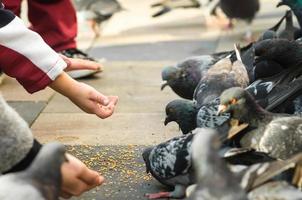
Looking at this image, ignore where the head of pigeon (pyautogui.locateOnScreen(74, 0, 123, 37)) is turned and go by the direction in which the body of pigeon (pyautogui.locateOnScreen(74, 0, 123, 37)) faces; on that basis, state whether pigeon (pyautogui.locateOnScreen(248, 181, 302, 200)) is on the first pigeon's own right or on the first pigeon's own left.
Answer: on the first pigeon's own left

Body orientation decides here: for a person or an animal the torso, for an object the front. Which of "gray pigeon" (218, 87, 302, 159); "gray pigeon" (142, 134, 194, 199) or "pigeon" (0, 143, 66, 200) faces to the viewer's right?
the pigeon

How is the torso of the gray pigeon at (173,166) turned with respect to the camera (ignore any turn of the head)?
to the viewer's left

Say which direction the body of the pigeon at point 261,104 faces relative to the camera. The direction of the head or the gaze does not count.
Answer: to the viewer's left

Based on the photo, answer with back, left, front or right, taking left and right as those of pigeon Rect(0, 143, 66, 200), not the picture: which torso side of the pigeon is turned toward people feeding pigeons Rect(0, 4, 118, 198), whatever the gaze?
left

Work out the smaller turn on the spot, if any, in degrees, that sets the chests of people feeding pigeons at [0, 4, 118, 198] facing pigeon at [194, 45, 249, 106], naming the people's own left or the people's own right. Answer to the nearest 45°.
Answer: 0° — they already face it

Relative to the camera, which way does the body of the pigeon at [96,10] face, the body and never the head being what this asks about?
to the viewer's left

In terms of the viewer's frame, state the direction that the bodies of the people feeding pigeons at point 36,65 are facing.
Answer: to the viewer's right

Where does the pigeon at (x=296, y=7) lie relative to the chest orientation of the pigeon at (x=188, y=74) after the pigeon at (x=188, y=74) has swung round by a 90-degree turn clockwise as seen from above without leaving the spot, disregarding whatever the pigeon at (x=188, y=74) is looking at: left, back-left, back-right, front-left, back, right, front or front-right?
front-right

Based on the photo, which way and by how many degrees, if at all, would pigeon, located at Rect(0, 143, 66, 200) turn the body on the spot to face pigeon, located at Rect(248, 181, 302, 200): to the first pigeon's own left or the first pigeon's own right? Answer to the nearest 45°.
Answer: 0° — it already faces it

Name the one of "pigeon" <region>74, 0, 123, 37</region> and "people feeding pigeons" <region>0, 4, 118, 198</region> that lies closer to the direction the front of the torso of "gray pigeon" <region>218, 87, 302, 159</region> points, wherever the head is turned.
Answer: the people feeding pigeons
